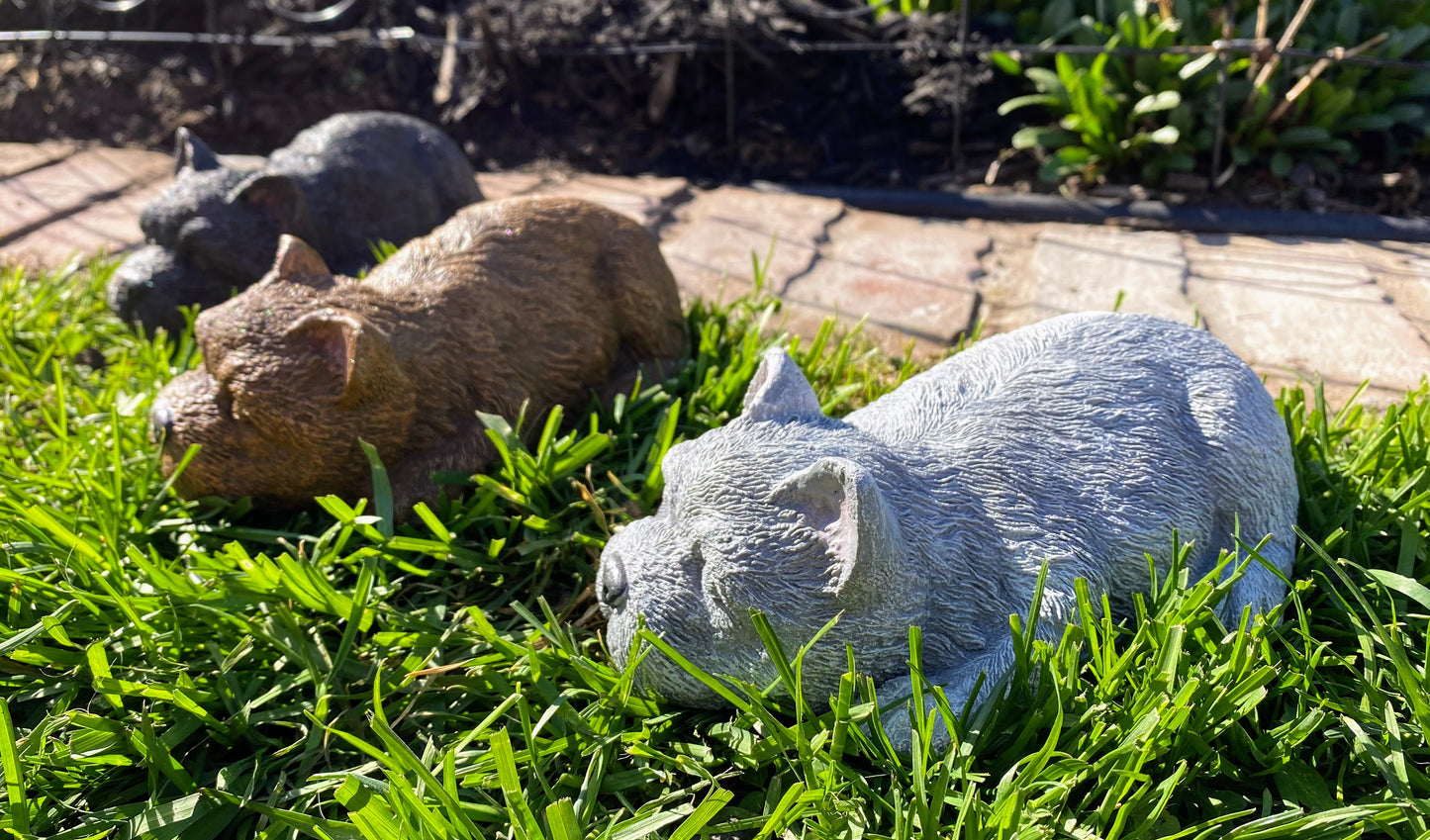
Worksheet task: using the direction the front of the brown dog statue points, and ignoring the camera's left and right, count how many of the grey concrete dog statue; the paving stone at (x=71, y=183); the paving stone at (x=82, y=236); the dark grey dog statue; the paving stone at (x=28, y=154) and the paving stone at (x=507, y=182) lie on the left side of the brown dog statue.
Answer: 1

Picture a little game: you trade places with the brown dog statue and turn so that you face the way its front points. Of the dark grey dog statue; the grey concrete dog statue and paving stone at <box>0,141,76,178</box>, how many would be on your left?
1

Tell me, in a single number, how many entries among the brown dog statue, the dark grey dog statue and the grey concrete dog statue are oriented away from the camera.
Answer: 0

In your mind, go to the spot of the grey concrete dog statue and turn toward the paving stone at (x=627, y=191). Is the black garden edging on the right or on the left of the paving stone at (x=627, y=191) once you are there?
right

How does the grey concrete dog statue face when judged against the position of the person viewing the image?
facing the viewer and to the left of the viewer

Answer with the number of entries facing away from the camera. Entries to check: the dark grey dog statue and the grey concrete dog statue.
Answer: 0

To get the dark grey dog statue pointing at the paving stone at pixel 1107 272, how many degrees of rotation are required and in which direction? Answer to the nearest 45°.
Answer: approximately 135° to its left

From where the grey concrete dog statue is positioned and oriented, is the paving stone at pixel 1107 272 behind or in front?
behind

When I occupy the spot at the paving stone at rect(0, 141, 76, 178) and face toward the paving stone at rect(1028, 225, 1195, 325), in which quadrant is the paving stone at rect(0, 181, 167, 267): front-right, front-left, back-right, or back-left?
front-right

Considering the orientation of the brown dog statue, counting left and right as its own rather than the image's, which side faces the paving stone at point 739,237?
back
